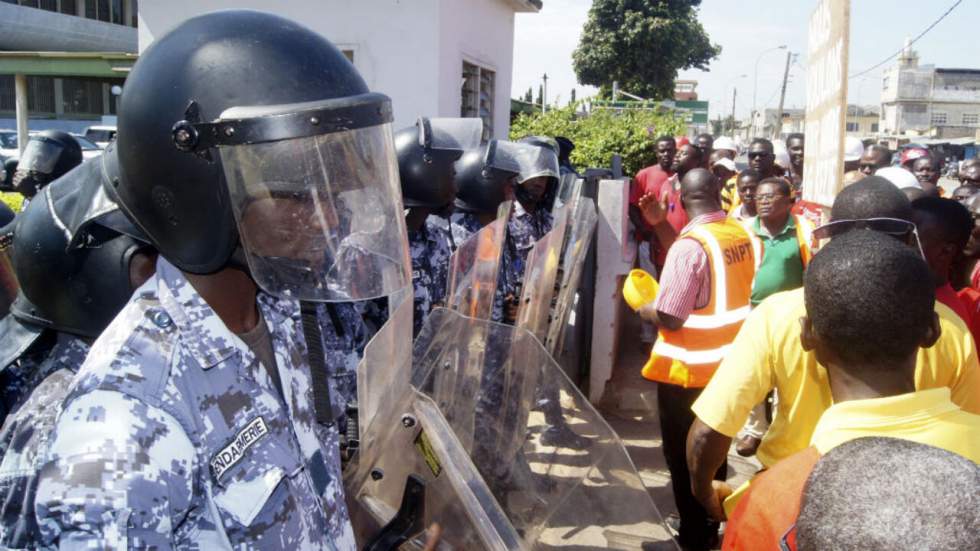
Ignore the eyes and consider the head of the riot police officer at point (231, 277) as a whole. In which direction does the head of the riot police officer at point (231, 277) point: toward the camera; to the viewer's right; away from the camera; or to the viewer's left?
to the viewer's right

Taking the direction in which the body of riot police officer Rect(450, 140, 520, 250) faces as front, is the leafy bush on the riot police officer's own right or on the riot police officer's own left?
on the riot police officer's own left

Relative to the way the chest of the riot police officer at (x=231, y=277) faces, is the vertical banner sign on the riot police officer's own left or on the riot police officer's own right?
on the riot police officer's own left

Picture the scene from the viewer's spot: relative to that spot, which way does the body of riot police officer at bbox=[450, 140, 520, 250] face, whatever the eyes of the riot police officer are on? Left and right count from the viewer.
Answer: facing to the right of the viewer

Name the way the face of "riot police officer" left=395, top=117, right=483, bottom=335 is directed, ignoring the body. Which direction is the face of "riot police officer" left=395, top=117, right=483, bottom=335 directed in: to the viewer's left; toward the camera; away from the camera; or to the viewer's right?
to the viewer's right

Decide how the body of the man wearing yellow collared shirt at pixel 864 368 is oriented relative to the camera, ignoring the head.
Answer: away from the camera

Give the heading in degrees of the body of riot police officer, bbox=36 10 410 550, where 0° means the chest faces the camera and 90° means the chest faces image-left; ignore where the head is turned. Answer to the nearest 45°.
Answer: approximately 315°

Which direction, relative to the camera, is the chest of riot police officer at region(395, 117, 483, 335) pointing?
to the viewer's right

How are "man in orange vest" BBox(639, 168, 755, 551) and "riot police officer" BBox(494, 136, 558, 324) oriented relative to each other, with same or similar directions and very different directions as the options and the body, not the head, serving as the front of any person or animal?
very different directions

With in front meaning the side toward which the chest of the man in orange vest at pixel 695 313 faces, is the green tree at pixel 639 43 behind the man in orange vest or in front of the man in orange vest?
in front

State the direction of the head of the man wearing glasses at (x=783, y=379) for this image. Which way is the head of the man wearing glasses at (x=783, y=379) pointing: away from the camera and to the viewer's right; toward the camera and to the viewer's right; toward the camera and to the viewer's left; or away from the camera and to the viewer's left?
away from the camera and to the viewer's left

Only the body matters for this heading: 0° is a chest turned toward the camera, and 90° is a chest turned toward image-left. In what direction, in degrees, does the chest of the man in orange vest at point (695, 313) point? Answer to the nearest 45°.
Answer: approximately 135°

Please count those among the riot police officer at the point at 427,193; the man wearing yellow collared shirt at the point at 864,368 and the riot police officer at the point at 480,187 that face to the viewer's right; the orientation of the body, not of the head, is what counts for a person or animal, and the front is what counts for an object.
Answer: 2

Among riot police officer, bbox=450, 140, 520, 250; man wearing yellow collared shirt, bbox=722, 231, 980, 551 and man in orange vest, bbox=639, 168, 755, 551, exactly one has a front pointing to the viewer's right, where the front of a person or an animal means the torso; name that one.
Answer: the riot police officer
